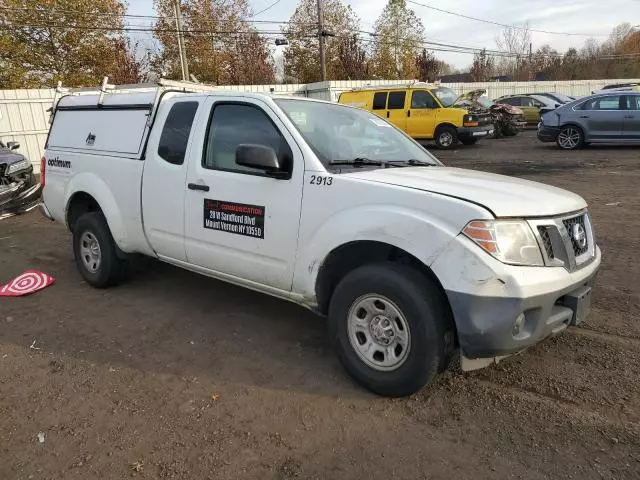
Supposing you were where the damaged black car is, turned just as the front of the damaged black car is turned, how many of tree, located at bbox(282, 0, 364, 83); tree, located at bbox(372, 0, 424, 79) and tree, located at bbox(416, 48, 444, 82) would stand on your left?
3

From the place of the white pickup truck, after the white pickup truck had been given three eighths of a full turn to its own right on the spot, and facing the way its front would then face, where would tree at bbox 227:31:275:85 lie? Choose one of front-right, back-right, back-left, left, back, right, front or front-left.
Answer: right

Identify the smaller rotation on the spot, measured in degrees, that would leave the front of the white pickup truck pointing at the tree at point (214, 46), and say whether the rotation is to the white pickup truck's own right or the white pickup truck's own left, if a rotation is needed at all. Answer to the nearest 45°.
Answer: approximately 135° to the white pickup truck's own left

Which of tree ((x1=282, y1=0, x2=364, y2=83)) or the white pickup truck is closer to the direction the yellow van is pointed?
the white pickup truck

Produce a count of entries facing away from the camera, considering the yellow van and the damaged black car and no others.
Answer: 0

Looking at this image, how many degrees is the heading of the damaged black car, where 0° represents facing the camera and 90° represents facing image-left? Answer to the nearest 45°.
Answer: approximately 315°

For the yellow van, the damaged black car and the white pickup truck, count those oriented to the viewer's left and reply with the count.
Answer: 0

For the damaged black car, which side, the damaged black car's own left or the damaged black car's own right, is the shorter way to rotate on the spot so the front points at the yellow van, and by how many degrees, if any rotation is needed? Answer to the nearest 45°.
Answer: approximately 45° to the damaged black car's own left

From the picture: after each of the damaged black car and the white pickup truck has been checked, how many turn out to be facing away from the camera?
0

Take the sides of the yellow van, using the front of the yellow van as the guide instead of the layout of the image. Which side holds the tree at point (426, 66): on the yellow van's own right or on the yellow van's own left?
on the yellow van's own left

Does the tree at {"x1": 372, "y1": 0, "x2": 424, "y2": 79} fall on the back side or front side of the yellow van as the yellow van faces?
on the back side

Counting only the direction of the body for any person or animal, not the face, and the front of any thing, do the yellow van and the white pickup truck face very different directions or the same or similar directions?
same or similar directions

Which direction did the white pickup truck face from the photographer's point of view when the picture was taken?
facing the viewer and to the right of the viewer

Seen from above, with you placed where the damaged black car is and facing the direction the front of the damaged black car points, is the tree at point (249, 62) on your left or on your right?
on your left

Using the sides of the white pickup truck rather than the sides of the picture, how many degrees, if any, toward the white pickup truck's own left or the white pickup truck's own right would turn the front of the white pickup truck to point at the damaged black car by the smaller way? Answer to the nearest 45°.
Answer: approximately 180°

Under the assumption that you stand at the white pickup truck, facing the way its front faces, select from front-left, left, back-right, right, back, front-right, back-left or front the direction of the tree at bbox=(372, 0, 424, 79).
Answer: back-left
